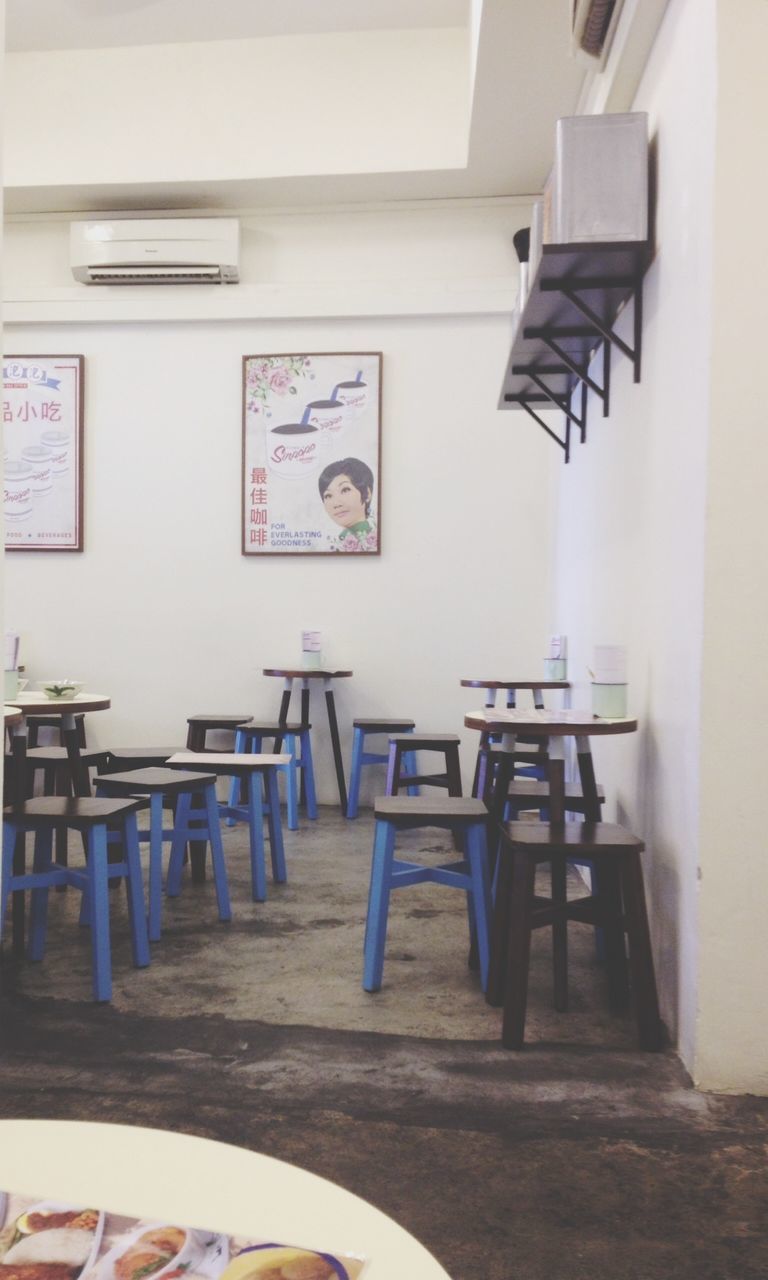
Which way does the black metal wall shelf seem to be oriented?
to the viewer's left

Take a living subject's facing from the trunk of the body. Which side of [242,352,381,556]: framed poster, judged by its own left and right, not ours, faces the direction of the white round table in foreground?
front

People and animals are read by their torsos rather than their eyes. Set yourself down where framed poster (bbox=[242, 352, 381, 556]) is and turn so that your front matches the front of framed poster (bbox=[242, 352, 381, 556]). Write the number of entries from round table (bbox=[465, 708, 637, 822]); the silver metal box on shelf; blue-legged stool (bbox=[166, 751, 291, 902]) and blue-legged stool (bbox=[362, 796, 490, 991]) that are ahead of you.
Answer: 4

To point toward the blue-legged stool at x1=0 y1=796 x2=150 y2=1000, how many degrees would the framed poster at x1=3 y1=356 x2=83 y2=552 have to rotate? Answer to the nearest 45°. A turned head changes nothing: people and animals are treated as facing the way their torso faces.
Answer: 0° — it already faces it

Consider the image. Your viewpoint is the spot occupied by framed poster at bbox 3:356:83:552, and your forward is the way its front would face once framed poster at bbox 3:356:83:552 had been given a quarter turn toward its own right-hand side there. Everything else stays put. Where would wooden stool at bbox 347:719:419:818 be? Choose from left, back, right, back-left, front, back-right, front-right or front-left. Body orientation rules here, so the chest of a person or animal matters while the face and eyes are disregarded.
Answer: back-left
